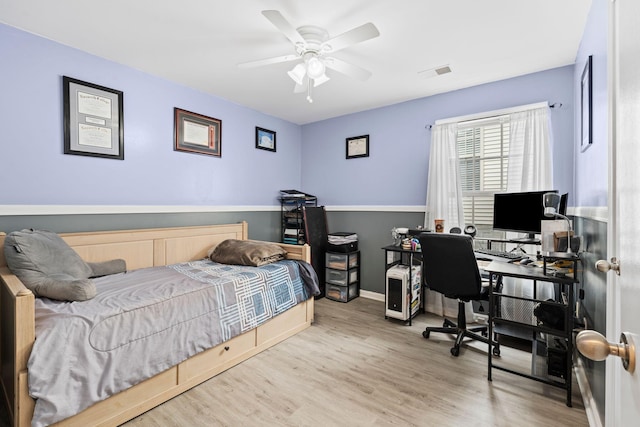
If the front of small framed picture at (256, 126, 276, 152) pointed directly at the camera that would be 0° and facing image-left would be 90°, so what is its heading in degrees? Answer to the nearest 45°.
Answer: approximately 315°

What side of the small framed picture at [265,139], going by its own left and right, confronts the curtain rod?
front

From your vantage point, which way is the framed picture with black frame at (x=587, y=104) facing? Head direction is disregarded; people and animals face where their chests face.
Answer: to the viewer's left

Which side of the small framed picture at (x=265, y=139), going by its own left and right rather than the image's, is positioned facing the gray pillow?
right

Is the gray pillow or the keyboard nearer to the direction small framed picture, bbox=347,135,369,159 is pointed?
the gray pillow

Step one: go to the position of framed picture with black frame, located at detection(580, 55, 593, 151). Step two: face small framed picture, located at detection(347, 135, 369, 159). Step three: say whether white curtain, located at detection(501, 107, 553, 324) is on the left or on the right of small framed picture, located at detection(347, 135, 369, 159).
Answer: right

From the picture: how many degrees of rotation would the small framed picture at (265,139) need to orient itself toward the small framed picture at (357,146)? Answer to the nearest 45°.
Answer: approximately 45° to its left

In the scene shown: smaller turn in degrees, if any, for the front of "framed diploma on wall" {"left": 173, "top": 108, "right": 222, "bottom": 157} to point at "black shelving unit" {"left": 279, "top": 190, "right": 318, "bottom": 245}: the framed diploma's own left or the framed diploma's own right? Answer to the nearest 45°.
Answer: approximately 45° to the framed diploma's own left

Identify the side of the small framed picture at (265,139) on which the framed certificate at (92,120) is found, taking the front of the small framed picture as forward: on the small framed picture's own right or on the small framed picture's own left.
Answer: on the small framed picture's own right

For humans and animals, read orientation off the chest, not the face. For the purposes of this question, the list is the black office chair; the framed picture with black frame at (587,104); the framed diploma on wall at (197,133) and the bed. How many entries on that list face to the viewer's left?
1

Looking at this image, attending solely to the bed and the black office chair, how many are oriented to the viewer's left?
0

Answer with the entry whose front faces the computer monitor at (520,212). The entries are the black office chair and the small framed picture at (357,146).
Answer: the black office chair

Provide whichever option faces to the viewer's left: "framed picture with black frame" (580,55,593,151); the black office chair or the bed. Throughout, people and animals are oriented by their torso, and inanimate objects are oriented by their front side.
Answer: the framed picture with black frame
